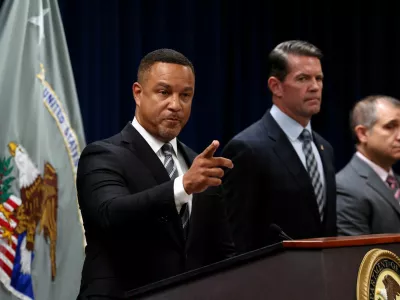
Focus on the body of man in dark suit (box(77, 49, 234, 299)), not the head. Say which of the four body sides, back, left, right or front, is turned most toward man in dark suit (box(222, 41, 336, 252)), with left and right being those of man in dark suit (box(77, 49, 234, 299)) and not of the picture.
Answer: left

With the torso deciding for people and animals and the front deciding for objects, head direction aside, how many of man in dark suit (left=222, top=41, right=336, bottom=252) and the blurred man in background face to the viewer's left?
0

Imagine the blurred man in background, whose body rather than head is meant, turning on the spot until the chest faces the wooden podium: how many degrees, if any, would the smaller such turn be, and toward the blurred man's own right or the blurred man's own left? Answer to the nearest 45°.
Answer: approximately 45° to the blurred man's own right

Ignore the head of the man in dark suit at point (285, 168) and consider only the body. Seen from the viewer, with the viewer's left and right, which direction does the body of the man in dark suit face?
facing the viewer and to the right of the viewer

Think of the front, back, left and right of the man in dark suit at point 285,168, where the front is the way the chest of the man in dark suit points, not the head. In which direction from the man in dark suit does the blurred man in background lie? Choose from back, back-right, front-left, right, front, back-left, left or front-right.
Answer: left

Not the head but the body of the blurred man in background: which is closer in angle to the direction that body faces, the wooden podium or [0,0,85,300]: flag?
the wooden podium

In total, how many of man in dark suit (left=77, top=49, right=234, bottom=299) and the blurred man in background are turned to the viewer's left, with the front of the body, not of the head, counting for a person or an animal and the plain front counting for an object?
0

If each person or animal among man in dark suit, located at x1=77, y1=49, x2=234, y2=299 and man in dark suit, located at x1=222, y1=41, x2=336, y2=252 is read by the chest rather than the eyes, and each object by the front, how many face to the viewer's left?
0

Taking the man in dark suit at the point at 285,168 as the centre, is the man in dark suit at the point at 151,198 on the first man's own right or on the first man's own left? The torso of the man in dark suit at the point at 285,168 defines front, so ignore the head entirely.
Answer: on the first man's own right

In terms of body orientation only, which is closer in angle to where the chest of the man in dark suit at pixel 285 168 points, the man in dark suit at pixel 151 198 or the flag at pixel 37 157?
the man in dark suit
